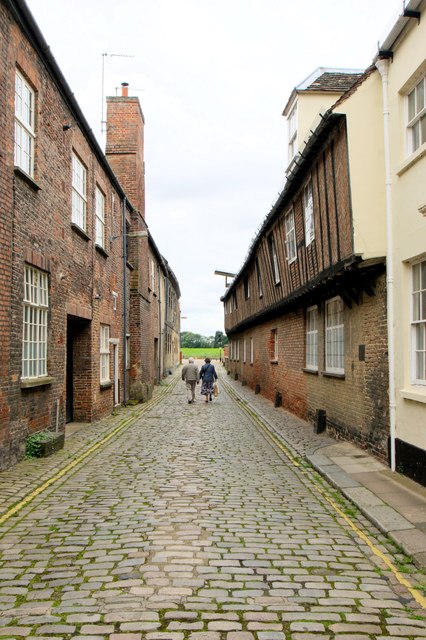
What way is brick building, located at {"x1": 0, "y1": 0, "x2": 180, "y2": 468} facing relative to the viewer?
to the viewer's right

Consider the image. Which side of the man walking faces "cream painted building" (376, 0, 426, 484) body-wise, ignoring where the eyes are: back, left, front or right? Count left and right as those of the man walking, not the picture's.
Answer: back

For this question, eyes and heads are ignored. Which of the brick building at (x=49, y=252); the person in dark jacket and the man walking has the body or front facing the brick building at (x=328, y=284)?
the brick building at (x=49, y=252)

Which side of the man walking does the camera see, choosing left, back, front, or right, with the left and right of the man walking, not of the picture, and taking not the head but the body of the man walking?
back

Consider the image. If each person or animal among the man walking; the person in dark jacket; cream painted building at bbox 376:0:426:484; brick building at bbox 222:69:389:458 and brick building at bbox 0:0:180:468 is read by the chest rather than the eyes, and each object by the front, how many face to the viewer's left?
2

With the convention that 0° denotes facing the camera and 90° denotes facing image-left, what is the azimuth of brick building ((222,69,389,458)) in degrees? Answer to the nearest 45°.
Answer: approximately 90°

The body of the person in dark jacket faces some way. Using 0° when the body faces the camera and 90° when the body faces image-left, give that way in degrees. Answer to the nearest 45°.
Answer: approximately 180°

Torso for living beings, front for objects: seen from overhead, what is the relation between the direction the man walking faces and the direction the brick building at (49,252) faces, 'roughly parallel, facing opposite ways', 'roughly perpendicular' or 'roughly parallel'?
roughly perpendicular

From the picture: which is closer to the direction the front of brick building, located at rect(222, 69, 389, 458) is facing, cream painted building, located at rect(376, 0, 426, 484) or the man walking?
the man walking

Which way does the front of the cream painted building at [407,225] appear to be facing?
to the viewer's left

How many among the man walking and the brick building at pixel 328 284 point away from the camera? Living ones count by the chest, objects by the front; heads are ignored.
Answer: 1
